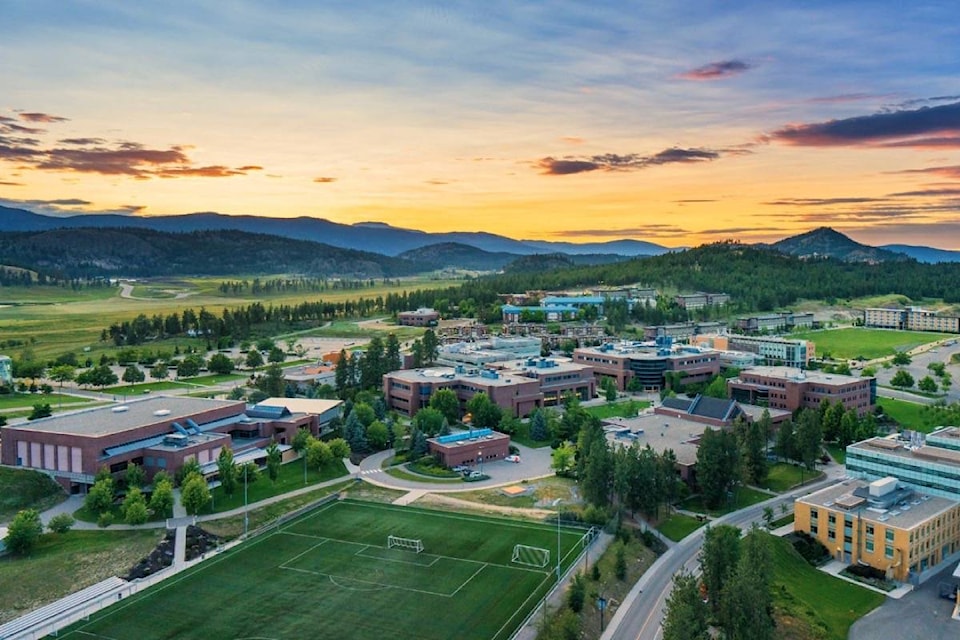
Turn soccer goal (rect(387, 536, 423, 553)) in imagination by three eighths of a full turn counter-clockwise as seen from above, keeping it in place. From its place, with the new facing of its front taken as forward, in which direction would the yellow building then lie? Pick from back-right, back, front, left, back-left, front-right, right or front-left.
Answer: front

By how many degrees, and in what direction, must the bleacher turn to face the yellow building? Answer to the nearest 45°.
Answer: approximately 45° to its left

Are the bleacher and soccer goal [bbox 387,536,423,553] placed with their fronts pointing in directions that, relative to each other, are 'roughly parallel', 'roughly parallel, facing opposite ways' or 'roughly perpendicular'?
roughly perpendicular

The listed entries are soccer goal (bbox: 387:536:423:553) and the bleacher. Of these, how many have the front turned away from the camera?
0

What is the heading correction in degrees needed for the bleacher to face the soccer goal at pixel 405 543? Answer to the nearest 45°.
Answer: approximately 45° to its left

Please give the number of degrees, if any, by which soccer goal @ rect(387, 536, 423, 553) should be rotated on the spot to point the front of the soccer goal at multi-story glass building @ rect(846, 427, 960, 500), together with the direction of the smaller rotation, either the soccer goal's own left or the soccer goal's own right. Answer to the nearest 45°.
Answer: approximately 135° to the soccer goal's own left

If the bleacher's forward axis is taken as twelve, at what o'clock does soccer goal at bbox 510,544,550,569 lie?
The soccer goal is roughly at 11 o'clock from the bleacher.

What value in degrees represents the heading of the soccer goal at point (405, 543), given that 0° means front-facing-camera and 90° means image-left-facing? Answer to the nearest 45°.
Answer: approximately 45°

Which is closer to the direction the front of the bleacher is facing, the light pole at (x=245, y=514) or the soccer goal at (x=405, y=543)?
the soccer goal

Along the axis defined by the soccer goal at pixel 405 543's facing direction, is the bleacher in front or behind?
in front

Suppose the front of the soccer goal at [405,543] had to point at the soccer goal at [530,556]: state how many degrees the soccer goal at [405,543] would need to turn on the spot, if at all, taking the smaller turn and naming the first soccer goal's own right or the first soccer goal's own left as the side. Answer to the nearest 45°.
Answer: approximately 135° to the first soccer goal's own left

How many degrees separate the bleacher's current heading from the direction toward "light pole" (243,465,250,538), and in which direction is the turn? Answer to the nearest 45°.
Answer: approximately 90° to its left
